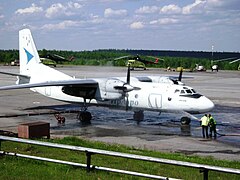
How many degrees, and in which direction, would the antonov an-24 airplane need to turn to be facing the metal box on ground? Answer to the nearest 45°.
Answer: approximately 90° to its right

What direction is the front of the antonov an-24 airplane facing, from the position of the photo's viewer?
facing the viewer and to the right of the viewer
